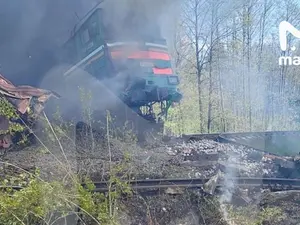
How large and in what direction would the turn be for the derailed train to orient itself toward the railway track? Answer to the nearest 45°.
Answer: approximately 45° to its left

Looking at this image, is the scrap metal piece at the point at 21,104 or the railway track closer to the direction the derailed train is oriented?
the railway track

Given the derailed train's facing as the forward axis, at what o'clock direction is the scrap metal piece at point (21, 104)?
The scrap metal piece is roughly at 3 o'clock from the derailed train.

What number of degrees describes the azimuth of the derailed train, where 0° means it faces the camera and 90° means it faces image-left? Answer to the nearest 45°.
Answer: approximately 315°
